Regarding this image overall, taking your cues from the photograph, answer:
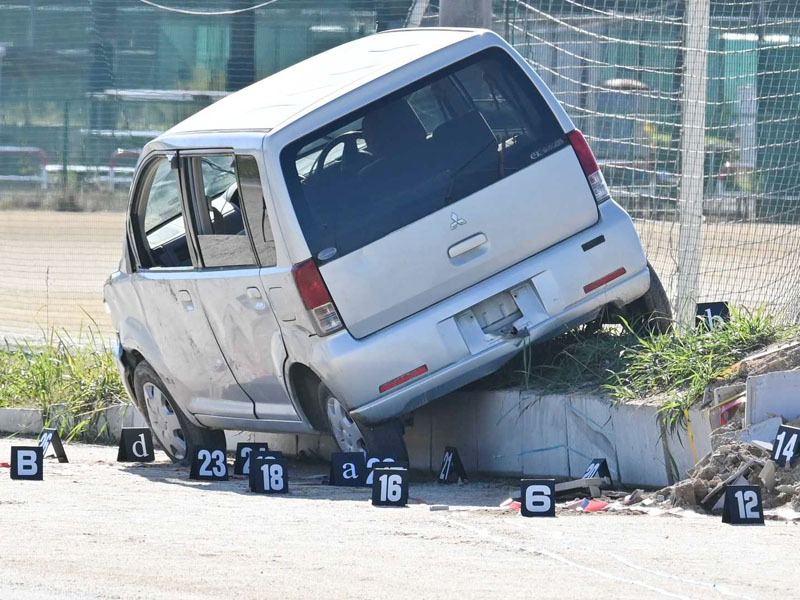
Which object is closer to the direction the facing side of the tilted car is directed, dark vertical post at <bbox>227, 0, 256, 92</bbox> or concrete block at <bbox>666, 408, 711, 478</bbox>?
the dark vertical post

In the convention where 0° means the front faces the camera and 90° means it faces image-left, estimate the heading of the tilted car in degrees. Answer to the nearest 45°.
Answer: approximately 135°

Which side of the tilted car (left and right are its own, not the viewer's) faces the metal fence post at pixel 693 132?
right
